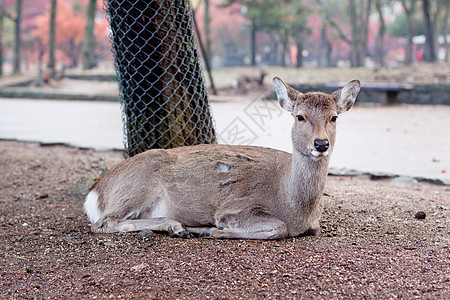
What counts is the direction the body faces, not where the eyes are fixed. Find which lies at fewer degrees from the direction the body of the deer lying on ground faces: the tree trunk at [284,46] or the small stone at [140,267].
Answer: the tree trunk

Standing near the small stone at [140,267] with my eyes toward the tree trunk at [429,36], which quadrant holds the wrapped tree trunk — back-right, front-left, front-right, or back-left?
front-left

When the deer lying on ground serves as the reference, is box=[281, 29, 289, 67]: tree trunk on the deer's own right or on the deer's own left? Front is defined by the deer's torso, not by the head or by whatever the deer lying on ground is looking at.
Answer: on the deer's own left

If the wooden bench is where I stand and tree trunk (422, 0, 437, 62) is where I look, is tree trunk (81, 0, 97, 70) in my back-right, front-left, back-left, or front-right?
front-left

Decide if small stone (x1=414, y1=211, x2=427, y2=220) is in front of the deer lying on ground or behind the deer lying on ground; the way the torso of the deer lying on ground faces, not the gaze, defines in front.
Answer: in front

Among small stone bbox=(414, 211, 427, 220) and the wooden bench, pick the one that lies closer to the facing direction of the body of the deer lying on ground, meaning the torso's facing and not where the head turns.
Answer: the small stone

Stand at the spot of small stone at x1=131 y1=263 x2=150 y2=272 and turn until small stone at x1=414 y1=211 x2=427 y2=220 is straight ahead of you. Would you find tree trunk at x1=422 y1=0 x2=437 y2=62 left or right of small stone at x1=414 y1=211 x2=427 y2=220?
left

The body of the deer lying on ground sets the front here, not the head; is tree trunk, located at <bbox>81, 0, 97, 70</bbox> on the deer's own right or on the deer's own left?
on the deer's own left

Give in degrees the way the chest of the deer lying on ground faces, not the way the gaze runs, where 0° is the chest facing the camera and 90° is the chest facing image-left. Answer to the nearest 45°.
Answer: approximately 270°

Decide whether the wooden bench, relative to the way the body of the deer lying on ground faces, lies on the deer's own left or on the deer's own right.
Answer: on the deer's own left

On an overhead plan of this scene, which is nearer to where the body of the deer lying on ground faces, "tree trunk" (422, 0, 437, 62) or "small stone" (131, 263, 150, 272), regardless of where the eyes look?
the tree trunk

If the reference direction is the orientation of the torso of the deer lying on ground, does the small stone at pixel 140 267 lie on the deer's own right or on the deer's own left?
on the deer's own right
